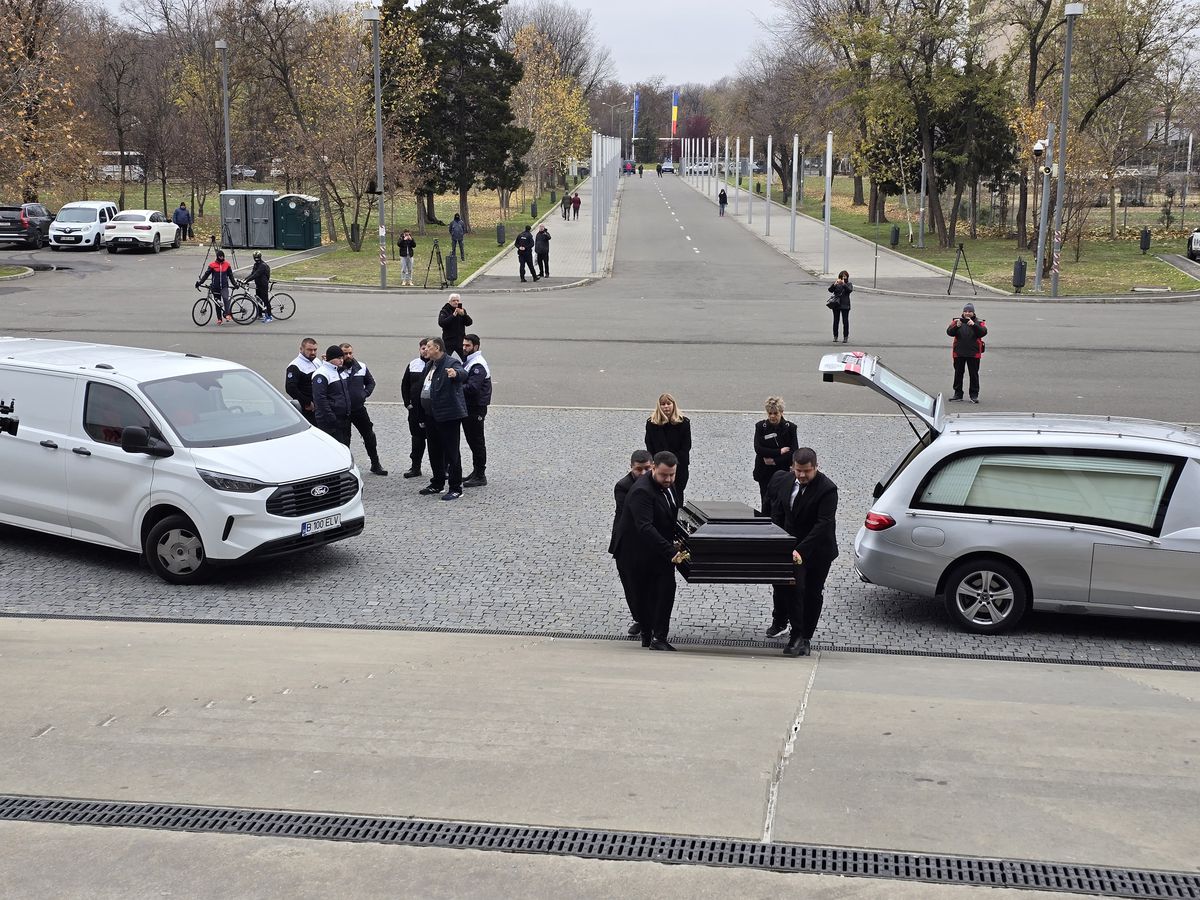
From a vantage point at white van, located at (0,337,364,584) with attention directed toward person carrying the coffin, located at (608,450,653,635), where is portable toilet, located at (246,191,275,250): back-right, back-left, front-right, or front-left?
back-left

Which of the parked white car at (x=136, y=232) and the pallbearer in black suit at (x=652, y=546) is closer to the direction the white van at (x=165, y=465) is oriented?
the pallbearer in black suit

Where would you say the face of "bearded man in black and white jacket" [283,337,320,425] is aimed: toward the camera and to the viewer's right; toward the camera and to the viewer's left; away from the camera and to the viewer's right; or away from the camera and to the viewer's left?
toward the camera and to the viewer's right

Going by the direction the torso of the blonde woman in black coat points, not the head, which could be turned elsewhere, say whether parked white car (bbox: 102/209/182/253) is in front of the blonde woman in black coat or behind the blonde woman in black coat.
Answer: behind

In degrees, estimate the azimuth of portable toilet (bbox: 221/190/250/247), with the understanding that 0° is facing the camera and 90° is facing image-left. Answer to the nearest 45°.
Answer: approximately 0°

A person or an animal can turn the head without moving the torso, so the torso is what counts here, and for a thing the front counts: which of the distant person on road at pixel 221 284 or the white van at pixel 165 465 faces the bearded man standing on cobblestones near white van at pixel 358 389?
the distant person on road at pixel 221 284

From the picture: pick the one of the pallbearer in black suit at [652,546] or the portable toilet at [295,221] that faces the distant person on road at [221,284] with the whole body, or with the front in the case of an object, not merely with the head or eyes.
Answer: the portable toilet

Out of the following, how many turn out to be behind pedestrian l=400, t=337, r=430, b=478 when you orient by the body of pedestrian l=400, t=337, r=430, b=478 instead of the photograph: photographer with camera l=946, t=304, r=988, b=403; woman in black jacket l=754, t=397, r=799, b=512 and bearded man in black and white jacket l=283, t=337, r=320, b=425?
1

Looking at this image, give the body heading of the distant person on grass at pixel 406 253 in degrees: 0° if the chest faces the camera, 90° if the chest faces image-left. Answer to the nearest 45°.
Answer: approximately 0°

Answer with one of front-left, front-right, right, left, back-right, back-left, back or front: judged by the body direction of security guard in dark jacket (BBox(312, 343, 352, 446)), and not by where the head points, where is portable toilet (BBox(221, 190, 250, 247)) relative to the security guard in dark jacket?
back-left

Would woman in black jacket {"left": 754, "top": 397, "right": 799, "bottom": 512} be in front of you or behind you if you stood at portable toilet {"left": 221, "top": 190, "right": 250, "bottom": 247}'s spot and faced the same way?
in front

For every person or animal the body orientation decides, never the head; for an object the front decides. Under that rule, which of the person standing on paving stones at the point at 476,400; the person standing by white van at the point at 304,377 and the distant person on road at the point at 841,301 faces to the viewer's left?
the person standing on paving stones
